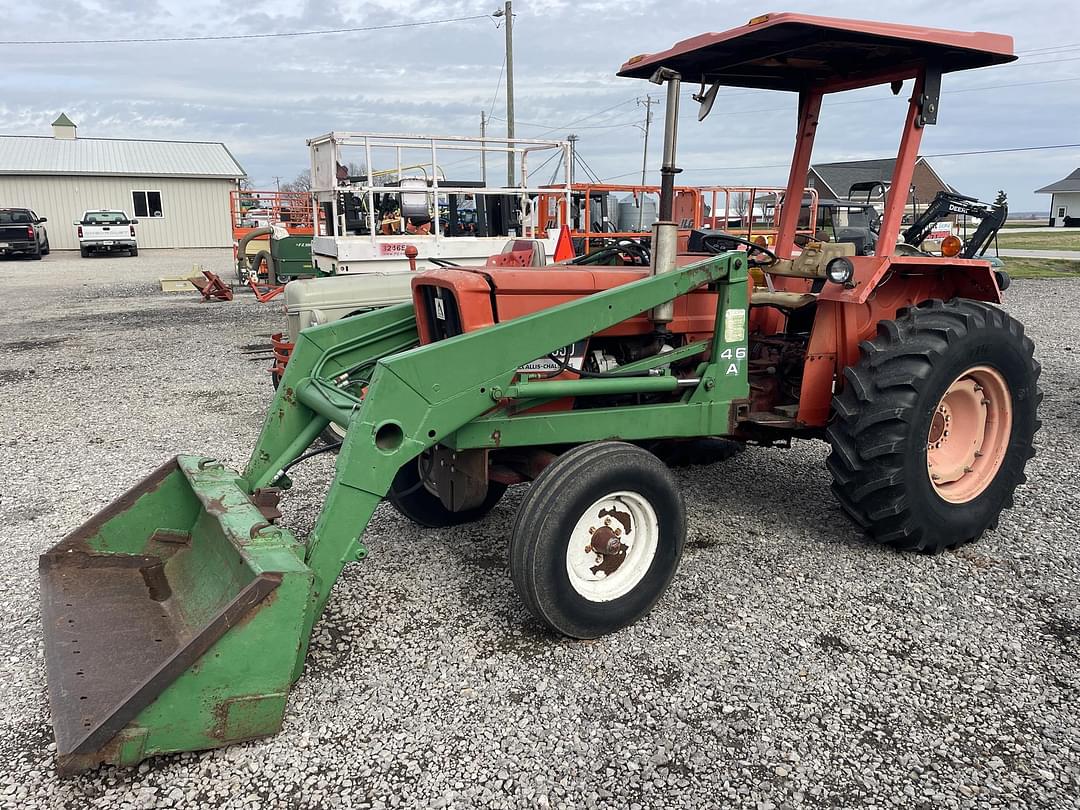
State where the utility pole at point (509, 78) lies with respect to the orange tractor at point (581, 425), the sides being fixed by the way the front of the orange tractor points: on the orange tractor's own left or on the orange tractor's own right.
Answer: on the orange tractor's own right

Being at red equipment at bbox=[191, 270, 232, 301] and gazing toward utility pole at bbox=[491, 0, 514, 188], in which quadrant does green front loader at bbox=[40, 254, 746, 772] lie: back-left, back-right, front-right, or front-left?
back-right

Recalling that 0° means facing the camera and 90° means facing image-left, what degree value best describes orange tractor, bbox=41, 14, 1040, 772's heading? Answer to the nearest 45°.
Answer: approximately 45°

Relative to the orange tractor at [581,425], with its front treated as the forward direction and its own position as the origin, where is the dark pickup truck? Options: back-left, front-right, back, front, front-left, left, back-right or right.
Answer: right

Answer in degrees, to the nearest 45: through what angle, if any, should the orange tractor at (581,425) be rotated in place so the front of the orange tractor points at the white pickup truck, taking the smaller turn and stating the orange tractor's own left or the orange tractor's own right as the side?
approximately 90° to the orange tractor's own right

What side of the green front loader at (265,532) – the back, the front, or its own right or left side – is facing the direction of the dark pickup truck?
right

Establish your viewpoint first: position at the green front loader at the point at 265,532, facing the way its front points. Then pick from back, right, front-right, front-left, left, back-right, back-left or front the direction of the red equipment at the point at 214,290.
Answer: back-right
